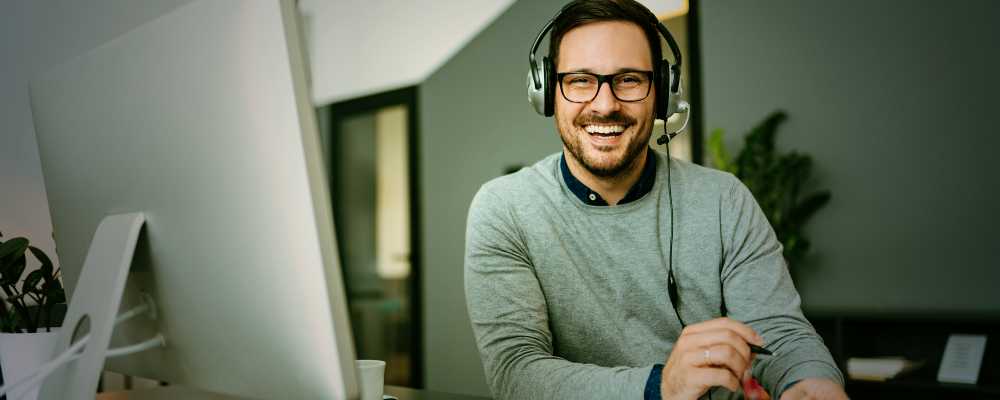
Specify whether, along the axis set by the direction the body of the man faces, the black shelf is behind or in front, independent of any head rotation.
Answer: behind

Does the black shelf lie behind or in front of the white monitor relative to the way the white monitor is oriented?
in front

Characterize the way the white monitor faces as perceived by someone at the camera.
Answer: facing away from the viewer and to the right of the viewer

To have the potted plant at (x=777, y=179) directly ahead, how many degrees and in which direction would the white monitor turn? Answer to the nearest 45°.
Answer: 0° — it already faces it

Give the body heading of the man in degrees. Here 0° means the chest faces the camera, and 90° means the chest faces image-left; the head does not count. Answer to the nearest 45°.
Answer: approximately 0°

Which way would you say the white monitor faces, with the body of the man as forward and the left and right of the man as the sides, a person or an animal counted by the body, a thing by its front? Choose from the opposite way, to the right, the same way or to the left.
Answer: the opposite way

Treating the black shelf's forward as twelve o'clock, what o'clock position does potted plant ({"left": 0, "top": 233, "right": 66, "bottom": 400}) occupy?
The potted plant is roughly at 1 o'clock from the black shelf.

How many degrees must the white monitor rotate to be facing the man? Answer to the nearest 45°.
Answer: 0° — it already faces them

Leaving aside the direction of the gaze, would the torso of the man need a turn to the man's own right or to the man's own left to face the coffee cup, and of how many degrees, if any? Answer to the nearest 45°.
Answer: approximately 45° to the man's own right

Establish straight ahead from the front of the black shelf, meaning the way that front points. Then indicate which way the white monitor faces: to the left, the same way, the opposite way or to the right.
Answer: the opposite way

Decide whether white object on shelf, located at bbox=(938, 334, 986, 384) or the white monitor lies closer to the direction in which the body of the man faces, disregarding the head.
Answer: the white monitor

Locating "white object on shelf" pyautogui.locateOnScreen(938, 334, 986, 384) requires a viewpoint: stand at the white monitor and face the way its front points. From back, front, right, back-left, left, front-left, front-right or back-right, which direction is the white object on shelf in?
front-right
